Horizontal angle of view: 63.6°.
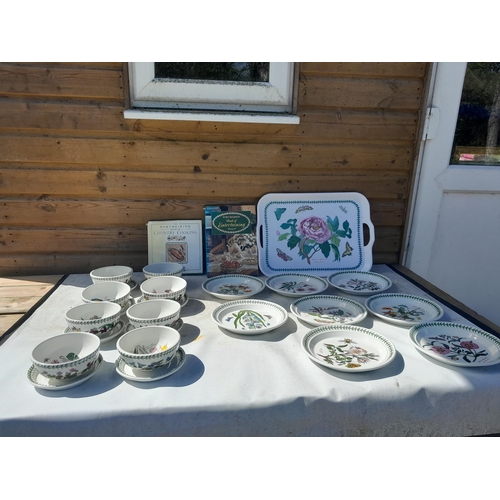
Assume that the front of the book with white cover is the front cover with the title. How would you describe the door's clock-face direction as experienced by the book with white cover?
The door is roughly at 9 o'clock from the book with white cover.

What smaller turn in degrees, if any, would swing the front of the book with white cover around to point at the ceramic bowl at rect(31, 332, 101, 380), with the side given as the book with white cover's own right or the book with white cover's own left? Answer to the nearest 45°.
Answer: approximately 45° to the book with white cover's own right

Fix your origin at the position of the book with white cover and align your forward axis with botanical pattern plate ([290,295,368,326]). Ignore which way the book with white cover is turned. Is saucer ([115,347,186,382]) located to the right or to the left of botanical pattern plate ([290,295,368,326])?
right

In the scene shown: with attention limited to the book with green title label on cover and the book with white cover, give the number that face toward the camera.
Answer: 2

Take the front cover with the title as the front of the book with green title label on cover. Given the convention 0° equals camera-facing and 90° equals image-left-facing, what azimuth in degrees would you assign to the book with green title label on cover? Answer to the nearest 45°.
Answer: approximately 0°

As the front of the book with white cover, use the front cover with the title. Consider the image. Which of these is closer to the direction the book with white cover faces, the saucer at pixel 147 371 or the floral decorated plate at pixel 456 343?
the saucer

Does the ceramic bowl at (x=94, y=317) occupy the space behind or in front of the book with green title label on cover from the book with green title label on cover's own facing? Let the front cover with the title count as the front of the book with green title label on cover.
in front

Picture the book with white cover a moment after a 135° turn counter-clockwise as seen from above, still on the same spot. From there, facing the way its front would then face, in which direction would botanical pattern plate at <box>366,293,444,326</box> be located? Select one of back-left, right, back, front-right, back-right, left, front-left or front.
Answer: right

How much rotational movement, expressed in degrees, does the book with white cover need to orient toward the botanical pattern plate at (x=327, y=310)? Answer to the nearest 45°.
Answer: approximately 45° to its left

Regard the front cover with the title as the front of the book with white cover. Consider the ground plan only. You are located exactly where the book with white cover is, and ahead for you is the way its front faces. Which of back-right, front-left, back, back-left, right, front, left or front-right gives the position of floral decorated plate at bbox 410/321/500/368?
front-left
